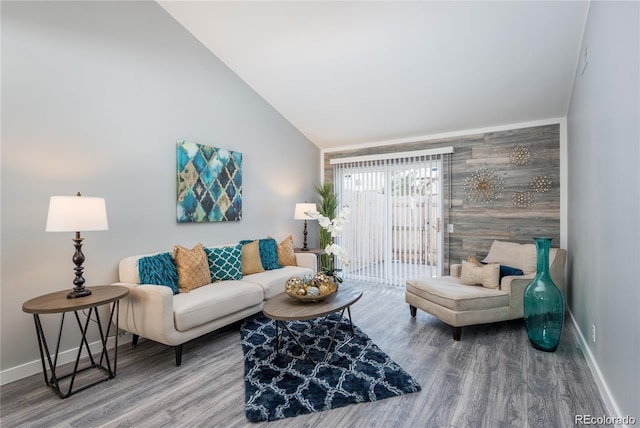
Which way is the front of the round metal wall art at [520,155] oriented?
toward the camera

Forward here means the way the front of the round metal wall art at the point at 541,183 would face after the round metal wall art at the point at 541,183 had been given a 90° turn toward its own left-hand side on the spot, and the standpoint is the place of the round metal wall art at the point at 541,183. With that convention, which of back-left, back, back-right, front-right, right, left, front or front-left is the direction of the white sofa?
back-right

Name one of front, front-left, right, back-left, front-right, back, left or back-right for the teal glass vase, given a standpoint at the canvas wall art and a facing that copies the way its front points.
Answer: front

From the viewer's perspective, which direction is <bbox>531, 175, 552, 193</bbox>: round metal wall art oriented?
toward the camera

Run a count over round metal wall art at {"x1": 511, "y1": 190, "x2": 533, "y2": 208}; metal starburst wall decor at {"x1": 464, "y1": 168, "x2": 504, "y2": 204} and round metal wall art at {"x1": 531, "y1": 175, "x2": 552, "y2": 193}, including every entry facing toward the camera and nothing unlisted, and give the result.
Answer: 3

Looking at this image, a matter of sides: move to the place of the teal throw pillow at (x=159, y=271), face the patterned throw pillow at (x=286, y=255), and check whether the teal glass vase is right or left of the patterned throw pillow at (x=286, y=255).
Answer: right

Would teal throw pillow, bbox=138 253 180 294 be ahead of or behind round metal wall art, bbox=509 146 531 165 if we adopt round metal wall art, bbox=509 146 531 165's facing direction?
ahead

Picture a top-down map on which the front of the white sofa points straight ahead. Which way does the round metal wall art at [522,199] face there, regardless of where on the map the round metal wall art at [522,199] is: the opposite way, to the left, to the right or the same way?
to the right

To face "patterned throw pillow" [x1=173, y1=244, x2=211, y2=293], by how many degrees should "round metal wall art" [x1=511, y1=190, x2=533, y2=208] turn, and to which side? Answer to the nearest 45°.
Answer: approximately 45° to its right

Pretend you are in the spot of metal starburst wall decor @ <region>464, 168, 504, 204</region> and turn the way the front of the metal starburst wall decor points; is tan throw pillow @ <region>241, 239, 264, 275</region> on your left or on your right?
on your right

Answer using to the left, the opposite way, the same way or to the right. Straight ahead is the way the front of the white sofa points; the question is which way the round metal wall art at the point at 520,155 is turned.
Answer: to the right

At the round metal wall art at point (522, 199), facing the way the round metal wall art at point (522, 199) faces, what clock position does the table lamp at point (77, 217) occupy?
The table lamp is roughly at 1 o'clock from the round metal wall art.

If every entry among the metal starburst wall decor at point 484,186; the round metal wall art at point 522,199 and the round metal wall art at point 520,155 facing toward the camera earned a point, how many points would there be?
3

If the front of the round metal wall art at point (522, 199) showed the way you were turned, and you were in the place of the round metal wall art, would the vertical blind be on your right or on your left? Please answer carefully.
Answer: on your right

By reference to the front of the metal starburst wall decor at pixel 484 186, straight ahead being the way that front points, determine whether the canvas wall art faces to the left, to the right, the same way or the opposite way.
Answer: to the left

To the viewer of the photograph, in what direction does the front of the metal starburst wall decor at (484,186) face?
facing the viewer
